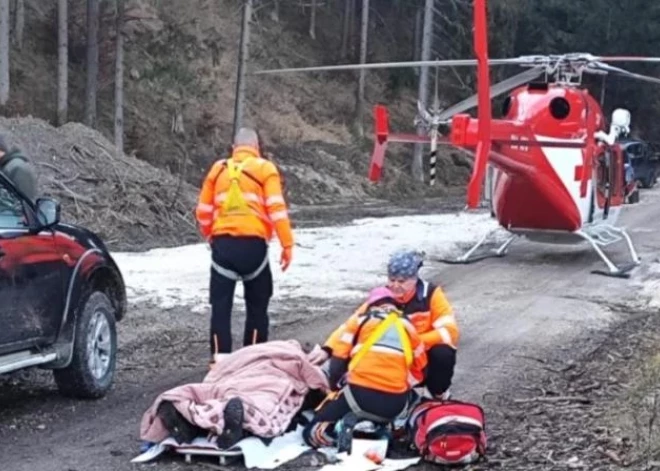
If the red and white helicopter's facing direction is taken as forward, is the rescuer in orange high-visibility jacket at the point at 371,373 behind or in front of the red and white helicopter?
behind

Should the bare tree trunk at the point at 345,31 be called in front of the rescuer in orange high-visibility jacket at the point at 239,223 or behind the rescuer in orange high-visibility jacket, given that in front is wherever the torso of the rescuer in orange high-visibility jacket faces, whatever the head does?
in front

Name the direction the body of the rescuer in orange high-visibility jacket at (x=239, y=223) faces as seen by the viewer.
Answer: away from the camera

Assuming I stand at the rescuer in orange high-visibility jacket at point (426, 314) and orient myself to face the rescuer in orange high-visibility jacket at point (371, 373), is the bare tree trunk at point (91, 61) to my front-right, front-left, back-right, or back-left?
back-right

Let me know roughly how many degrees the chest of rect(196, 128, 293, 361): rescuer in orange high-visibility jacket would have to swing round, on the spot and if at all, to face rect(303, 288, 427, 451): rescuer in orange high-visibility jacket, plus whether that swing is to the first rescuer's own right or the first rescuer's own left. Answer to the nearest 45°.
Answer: approximately 180°

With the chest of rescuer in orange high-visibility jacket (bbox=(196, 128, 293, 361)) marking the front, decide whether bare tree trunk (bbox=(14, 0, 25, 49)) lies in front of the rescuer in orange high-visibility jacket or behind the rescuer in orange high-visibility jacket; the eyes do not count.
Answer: in front

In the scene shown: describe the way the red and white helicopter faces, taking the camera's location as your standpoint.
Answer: facing away from the viewer and to the right of the viewer

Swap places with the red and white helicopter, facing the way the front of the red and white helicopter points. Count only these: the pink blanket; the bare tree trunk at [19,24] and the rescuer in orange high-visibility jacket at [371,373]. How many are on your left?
1

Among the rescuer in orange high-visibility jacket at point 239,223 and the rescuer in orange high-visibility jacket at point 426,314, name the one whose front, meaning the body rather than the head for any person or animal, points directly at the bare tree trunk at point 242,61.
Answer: the rescuer in orange high-visibility jacket at point 239,223

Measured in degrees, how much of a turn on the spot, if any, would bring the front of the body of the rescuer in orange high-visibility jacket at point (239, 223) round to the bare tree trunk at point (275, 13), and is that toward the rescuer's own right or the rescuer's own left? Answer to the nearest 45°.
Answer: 0° — they already face it

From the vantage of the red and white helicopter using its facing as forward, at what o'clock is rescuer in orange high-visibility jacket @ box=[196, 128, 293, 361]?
The rescuer in orange high-visibility jacket is roughly at 5 o'clock from the red and white helicopter.
